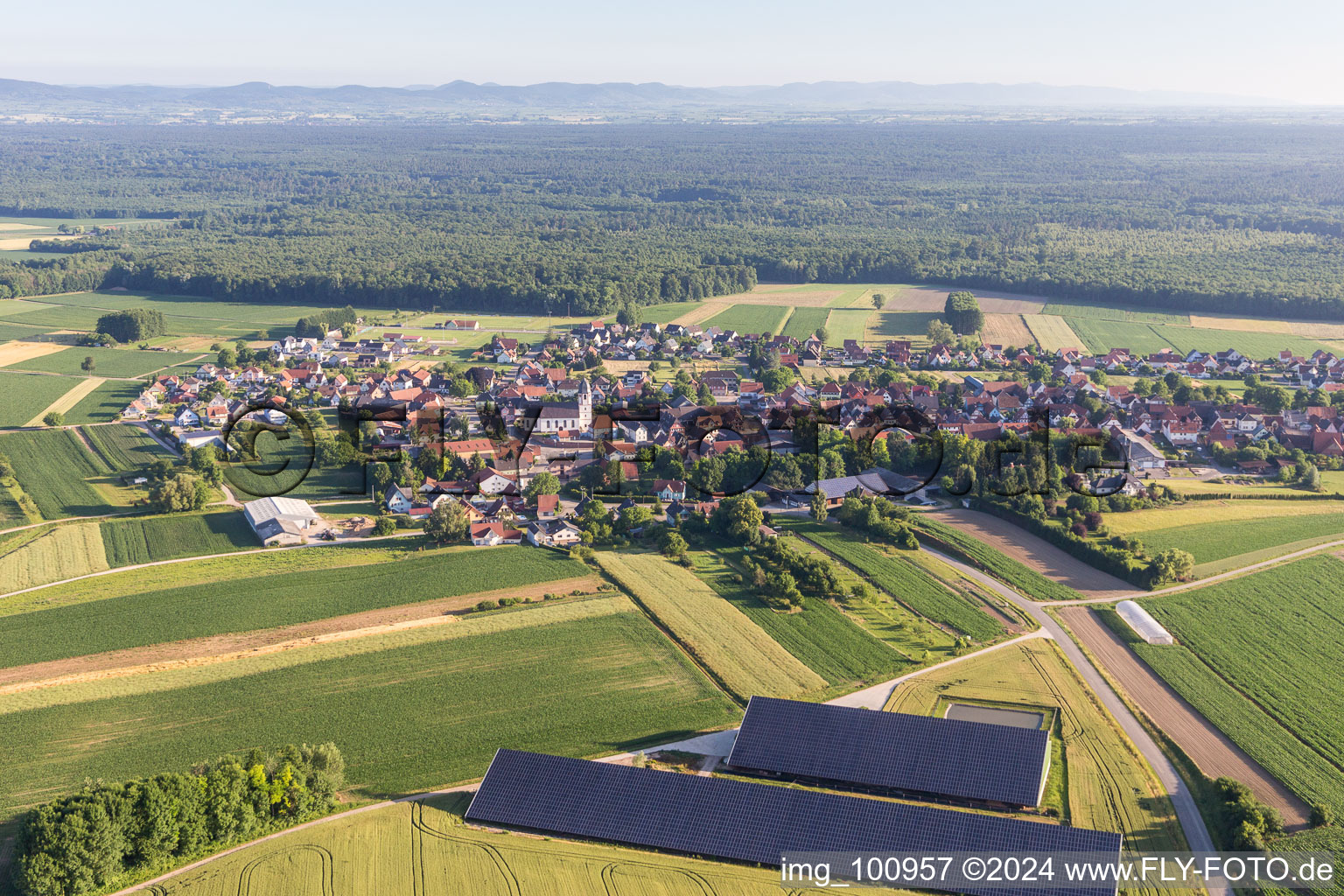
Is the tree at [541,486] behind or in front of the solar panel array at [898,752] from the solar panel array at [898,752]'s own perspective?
behind

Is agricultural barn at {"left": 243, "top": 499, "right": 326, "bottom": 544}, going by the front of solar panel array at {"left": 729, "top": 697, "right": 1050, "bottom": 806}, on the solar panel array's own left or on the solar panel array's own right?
on the solar panel array's own right

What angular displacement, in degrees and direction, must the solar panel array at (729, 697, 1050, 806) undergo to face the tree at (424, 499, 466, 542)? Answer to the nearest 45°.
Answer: approximately 135° to its right

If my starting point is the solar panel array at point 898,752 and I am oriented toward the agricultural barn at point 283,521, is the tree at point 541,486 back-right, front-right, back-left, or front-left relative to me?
front-right

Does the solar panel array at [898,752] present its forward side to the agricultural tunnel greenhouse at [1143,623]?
no

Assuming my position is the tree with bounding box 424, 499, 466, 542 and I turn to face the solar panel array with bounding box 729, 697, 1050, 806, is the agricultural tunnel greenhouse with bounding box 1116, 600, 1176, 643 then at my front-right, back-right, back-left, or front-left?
front-left

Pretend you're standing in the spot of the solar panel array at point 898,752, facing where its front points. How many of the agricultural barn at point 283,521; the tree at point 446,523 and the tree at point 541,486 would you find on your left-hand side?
0

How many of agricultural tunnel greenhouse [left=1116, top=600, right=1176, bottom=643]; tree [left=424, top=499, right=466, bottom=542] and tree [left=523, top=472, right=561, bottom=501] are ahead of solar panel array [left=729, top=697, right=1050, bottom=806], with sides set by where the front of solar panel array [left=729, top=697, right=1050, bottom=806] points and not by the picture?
0

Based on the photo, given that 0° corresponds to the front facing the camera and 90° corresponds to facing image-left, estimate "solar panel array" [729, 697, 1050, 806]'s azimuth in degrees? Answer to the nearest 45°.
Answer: approximately 0°
